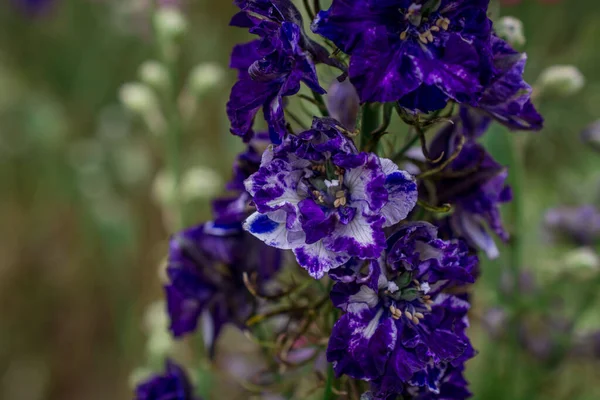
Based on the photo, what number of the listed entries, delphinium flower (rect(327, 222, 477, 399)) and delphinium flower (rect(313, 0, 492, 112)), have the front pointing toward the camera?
2

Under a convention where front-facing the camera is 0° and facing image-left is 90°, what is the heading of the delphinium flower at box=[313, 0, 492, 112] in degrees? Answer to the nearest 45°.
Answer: approximately 0°

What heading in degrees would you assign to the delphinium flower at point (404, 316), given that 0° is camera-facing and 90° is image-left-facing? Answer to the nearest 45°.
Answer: approximately 0°

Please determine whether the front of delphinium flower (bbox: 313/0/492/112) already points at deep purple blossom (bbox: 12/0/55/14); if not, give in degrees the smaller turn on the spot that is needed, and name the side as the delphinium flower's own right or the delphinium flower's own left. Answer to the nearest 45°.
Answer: approximately 135° to the delphinium flower's own right
